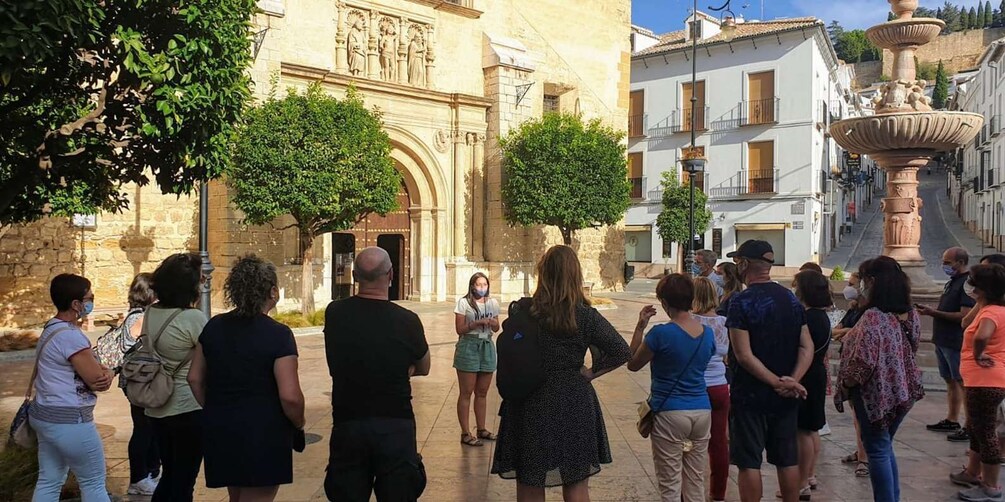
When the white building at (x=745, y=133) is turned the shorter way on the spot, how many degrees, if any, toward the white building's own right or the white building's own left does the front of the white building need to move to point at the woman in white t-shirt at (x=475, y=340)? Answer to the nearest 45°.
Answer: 0° — it already faces them

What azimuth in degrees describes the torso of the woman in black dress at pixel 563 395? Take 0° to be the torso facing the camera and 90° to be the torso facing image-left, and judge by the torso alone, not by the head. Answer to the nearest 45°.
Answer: approximately 180°

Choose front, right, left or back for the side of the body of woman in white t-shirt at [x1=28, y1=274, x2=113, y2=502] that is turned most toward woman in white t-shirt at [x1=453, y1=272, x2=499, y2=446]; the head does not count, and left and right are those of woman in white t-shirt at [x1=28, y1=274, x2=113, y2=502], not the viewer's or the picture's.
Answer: front

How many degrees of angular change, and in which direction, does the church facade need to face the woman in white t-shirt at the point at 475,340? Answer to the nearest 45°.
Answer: approximately 45° to its right

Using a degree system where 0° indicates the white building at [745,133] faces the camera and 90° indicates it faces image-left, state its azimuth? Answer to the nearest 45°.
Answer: approximately 0°

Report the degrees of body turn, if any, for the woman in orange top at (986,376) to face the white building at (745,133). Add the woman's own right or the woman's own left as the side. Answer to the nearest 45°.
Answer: approximately 90° to the woman's own right

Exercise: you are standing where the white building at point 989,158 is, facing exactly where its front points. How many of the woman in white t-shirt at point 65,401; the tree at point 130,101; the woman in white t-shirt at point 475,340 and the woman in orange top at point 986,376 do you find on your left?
4

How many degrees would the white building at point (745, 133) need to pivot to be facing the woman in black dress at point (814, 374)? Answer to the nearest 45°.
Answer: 0° — it already faces them

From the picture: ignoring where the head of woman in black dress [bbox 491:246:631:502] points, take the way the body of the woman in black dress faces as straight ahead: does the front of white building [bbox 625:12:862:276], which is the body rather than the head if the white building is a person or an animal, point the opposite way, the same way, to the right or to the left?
the opposite way

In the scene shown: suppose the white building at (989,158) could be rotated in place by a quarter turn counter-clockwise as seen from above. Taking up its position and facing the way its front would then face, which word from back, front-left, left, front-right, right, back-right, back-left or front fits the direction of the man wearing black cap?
front

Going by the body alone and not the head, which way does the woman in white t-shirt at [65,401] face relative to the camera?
to the viewer's right

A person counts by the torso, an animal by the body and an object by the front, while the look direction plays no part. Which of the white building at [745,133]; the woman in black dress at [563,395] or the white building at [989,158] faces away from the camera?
the woman in black dress

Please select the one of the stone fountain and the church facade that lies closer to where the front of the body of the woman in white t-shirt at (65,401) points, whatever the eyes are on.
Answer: the stone fountain

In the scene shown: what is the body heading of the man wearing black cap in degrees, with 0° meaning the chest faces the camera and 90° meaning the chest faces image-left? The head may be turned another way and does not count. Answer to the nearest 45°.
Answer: approximately 135°

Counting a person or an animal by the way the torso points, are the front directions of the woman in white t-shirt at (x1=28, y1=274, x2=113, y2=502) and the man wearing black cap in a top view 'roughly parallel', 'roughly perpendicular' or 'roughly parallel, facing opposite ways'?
roughly perpendicular
